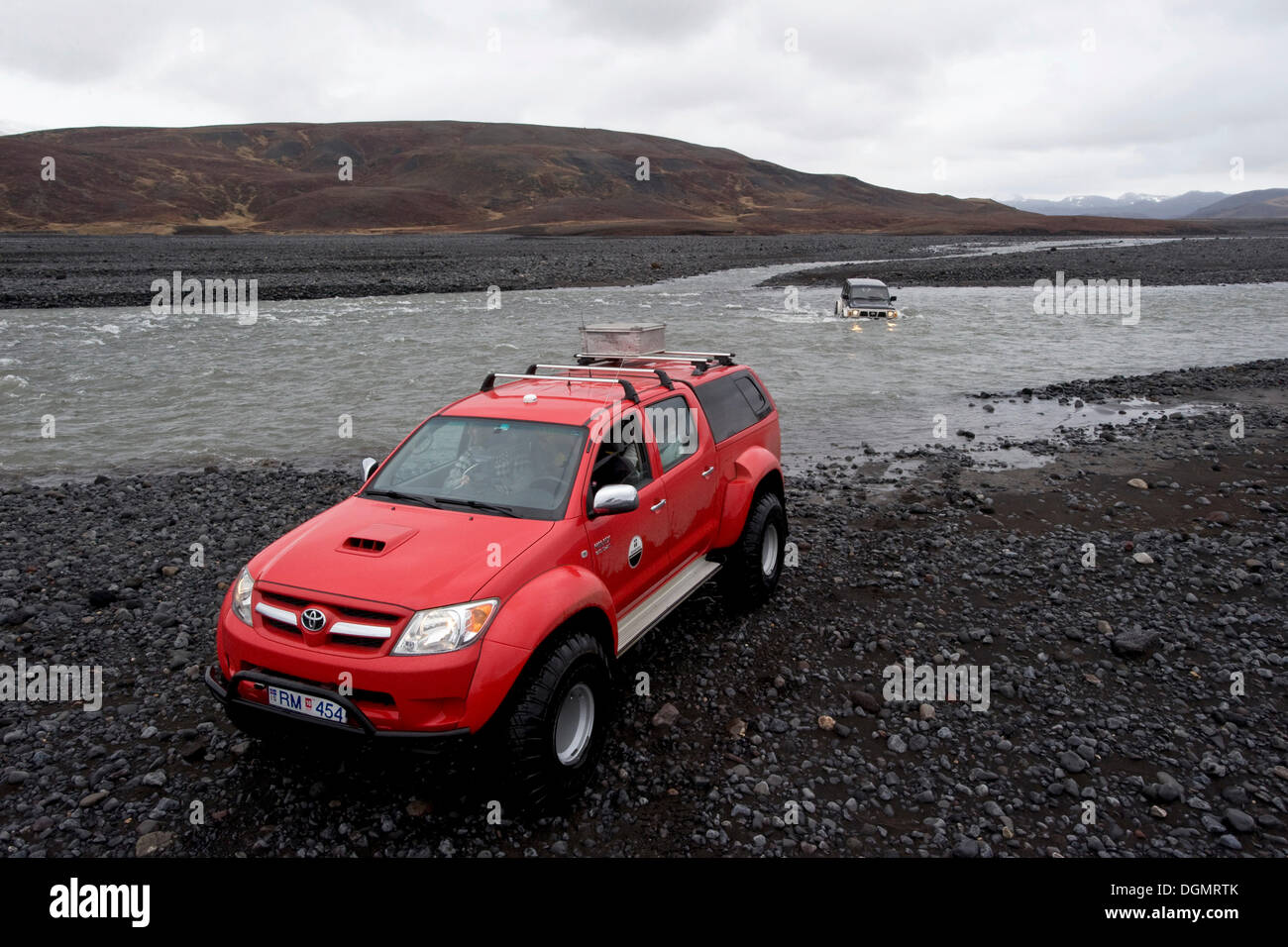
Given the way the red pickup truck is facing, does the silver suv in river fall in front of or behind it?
behind

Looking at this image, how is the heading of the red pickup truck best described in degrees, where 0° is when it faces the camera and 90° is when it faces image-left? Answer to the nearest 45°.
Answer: approximately 45°
